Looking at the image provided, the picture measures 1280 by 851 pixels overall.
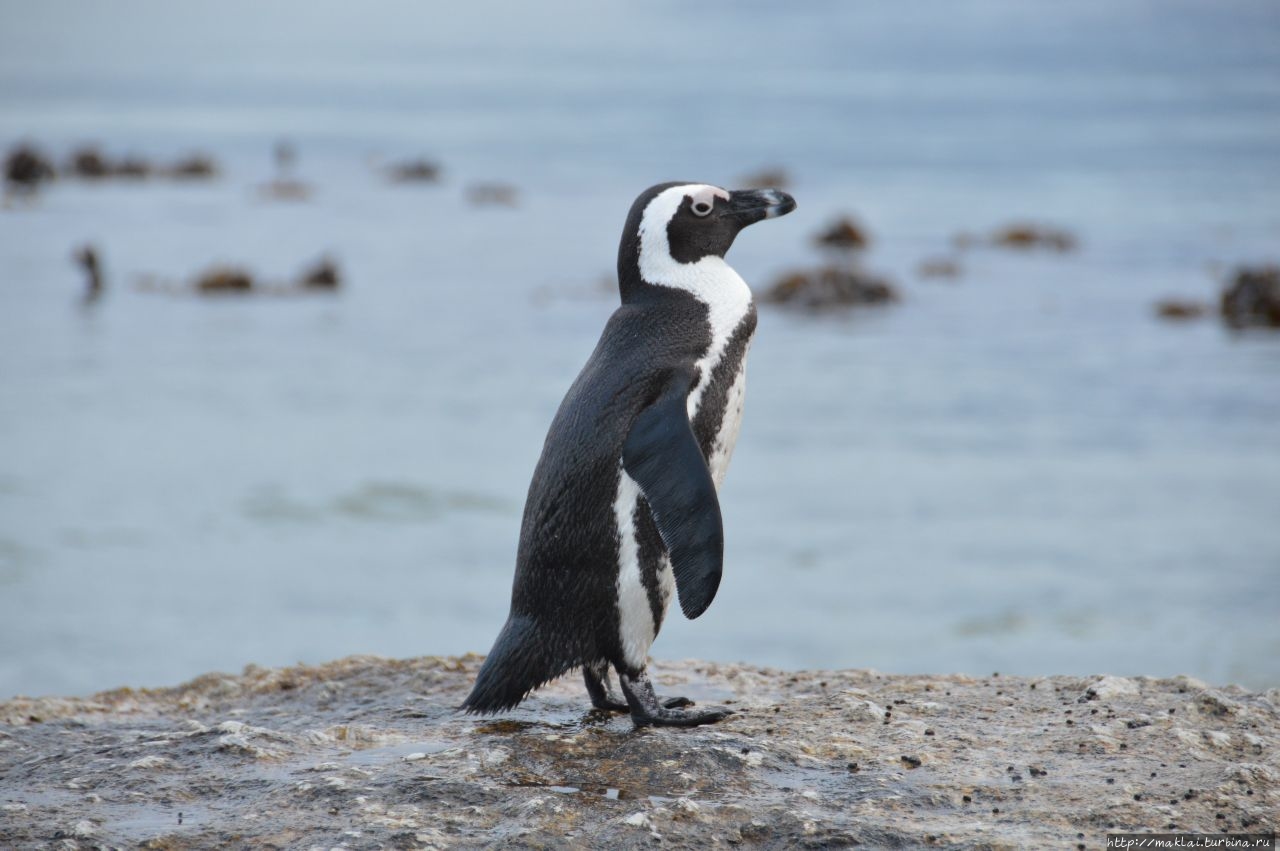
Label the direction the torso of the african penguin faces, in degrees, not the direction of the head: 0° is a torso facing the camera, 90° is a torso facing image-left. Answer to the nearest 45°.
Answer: approximately 270°

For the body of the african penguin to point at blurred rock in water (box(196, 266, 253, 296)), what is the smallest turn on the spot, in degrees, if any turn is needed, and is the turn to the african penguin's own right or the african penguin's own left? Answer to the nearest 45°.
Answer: approximately 90° to the african penguin's own left

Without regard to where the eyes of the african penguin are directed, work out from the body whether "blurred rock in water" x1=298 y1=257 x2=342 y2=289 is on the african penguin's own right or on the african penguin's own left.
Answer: on the african penguin's own left

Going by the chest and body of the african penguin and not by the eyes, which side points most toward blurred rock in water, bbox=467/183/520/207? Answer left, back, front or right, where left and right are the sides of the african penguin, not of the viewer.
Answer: left

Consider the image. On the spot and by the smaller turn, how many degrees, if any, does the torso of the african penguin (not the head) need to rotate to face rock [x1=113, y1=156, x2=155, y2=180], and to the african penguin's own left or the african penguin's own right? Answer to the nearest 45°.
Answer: approximately 90° to the african penguin's own left

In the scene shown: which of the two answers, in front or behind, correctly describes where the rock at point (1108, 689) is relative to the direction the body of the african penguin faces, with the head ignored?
in front

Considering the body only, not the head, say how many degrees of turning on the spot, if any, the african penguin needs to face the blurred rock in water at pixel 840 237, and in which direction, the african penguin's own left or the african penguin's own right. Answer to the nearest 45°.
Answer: approximately 90° to the african penguin's own left

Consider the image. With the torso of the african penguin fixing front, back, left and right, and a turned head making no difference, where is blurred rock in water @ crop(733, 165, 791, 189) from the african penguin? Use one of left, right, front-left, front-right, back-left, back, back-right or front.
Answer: left

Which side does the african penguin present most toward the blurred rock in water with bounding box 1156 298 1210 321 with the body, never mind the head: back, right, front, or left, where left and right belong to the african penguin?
left
